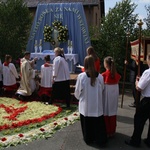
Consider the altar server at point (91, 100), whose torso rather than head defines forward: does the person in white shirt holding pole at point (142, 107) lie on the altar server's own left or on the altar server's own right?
on the altar server's own right

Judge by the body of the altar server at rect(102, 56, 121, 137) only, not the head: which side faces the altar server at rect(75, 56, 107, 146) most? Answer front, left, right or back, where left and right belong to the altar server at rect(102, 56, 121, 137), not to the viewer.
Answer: left

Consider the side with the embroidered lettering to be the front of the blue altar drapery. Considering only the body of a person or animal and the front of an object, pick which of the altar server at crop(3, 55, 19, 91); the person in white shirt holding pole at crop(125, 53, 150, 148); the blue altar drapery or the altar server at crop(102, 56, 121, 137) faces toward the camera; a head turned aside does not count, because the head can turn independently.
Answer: the blue altar drapery

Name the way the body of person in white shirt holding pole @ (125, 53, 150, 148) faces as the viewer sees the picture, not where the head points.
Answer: to the viewer's left

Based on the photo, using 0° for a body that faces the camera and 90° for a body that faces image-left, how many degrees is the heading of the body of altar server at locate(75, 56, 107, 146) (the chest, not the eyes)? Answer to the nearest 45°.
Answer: approximately 180°

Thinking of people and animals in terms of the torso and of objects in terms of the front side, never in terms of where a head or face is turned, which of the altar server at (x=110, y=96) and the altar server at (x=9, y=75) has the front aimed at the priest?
the altar server at (x=110, y=96)

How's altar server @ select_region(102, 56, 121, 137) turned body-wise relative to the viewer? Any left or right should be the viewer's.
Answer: facing away from the viewer and to the left of the viewer

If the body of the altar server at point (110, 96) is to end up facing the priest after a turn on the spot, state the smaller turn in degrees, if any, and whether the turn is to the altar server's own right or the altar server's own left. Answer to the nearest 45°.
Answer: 0° — they already face them

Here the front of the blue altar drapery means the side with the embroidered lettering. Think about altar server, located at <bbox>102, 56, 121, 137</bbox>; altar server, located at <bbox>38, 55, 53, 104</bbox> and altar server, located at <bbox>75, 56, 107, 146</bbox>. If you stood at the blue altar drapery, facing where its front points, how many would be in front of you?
3

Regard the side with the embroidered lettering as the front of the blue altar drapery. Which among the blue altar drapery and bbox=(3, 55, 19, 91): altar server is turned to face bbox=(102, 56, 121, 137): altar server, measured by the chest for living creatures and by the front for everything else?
the blue altar drapery

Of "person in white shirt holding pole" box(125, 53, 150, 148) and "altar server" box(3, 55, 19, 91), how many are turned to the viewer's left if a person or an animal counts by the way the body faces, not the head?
1
